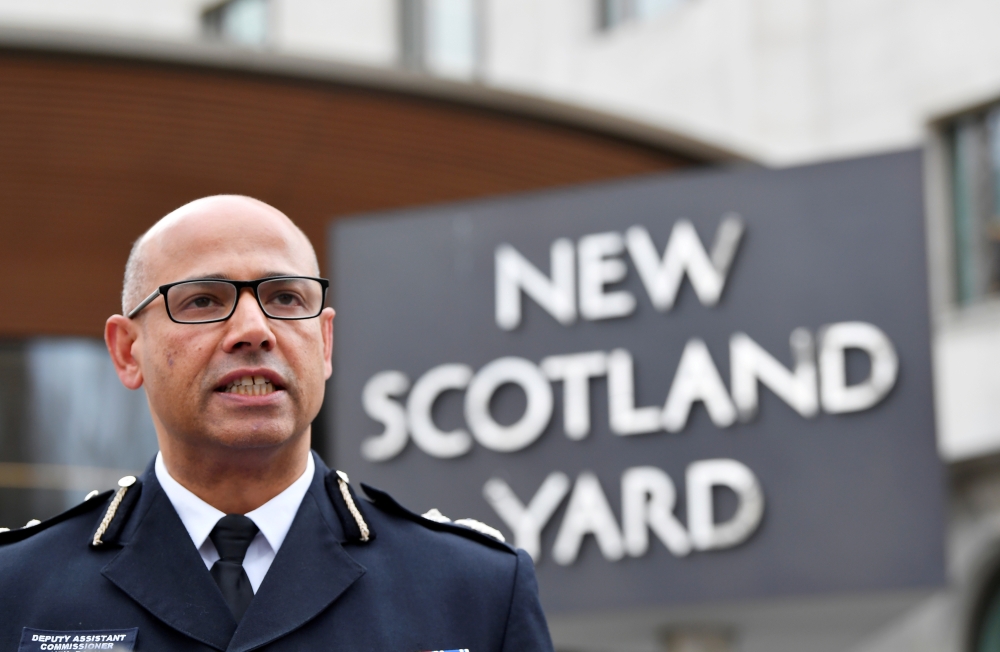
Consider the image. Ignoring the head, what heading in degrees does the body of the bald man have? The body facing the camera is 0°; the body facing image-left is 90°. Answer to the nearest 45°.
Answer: approximately 0°

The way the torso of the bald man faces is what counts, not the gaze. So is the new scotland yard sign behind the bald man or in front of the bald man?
behind
